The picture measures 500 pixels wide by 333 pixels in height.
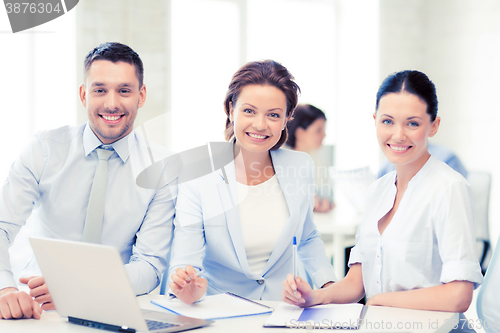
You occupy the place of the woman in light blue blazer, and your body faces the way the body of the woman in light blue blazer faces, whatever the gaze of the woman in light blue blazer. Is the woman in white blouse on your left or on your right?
on your left

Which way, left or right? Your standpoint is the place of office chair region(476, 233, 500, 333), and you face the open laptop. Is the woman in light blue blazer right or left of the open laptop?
right

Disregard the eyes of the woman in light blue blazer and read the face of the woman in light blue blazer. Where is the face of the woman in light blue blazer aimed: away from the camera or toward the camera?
toward the camera

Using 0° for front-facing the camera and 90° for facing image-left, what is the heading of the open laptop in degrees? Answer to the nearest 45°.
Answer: approximately 225°

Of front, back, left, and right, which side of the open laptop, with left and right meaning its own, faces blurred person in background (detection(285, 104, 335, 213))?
front

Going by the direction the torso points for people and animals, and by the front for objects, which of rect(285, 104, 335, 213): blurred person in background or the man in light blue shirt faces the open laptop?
the man in light blue shirt

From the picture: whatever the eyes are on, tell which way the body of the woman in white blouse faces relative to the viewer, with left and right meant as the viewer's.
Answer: facing the viewer and to the left of the viewer

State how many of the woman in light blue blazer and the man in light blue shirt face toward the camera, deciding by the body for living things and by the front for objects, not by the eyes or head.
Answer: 2

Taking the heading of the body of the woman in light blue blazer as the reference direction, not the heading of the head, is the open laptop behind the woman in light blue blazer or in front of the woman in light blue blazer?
in front

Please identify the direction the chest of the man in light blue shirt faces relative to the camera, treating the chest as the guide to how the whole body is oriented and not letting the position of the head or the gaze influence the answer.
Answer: toward the camera

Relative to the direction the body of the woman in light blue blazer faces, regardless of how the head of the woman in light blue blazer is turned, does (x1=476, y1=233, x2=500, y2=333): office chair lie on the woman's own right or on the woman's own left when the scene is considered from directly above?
on the woman's own left
